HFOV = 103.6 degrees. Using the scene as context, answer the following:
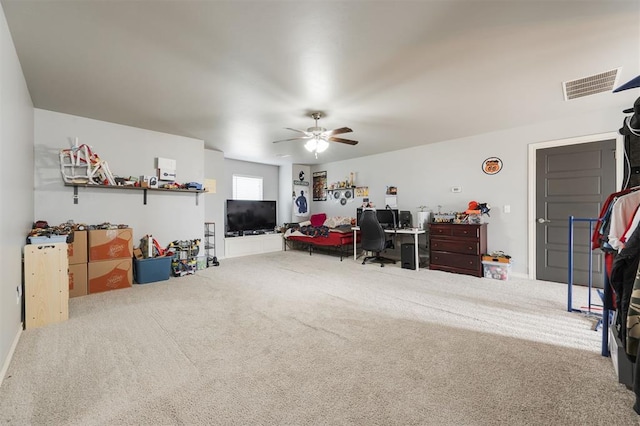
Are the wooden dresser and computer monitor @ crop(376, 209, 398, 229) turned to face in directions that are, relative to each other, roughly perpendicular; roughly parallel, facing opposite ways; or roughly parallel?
roughly parallel

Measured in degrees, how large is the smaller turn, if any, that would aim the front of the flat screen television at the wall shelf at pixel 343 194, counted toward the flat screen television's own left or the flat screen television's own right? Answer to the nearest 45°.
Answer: approximately 45° to the flat screen television's own left

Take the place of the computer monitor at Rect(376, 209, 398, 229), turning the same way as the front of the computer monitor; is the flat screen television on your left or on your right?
on your right

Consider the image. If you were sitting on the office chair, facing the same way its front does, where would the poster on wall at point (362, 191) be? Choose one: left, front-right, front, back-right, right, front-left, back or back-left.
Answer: front-left

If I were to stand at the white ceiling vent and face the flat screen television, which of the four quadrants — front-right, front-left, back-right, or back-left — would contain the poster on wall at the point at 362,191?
front-right

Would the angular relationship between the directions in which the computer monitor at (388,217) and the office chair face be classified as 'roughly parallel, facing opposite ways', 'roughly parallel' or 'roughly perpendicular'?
roughly parallel, facing opposite ways

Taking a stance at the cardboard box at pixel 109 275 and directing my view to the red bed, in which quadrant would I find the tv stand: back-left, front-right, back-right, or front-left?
front-left

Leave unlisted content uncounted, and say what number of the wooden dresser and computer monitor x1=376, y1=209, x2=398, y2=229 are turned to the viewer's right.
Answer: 0

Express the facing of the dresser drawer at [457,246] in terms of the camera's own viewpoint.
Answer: facing the viewer and to the left of the viewer

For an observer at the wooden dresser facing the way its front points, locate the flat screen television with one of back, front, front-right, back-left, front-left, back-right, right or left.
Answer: front-right

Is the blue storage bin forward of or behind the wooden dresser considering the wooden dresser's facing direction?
forward

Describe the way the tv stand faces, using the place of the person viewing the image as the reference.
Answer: facing the viewer and to the right of the viewer

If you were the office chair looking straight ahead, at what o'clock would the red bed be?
The red bed is roughly at 9 o'clock from the office chair.

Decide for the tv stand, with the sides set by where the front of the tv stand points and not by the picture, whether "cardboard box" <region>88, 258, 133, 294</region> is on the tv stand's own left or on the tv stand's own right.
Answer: on the tv stand's own right
